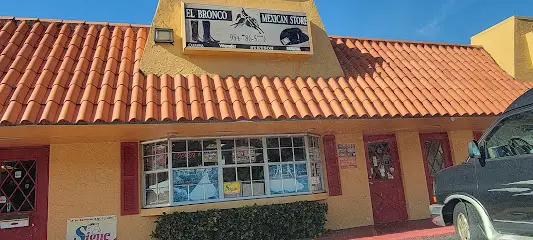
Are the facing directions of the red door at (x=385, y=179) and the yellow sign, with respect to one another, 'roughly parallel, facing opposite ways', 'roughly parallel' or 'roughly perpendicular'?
roughly parallel

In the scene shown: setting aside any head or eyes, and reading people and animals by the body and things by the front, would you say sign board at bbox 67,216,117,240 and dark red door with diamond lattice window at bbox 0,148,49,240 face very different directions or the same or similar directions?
same or similar directions

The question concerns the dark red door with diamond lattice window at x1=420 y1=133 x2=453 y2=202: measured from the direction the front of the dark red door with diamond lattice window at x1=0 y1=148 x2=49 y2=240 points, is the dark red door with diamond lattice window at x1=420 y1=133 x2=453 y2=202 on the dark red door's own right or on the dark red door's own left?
on the dark red door's own left

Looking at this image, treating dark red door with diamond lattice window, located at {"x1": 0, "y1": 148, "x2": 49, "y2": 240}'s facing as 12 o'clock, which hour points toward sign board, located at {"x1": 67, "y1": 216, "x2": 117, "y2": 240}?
The sign board is roughly at 10 o'clock from the dark red door with diamond lattice window.

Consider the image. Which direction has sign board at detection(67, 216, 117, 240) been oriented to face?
toward the camera

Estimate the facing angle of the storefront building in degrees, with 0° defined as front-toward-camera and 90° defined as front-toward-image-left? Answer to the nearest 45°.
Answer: approximately 0°

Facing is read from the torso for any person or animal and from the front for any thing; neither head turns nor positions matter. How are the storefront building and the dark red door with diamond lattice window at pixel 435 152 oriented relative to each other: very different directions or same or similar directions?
same or similar directions

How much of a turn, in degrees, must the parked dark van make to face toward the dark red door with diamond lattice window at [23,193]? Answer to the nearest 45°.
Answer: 0° — it already faces it

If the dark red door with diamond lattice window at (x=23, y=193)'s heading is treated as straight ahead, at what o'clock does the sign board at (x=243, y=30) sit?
The sign board is roughly at 10 o'clock from the dark red door with diamond lattice window.

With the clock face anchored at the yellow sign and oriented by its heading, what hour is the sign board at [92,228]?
The sign board is roughly at 3 o'clock from the yellow sign.

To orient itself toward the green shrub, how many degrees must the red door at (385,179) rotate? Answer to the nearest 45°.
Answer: approximately 45° to its right

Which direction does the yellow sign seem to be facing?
toward the camera

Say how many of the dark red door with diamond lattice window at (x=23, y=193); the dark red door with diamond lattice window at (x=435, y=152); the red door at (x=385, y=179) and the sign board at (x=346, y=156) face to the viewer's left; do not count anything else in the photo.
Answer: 0

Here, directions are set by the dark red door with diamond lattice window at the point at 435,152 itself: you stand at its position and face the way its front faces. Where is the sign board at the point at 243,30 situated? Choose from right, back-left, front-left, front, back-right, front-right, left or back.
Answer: front-right
